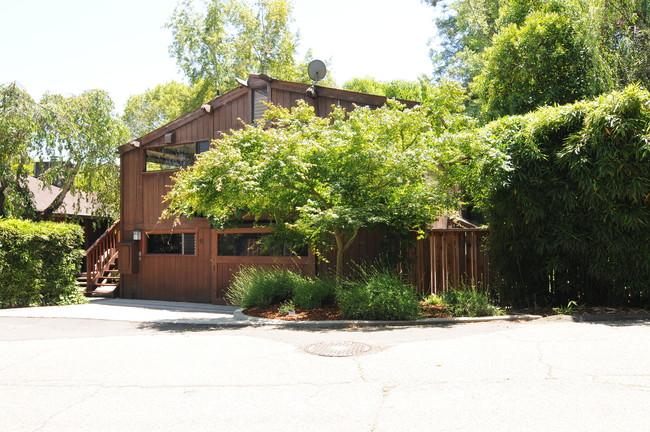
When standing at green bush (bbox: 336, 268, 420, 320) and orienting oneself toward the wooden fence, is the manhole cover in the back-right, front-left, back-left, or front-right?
back-right

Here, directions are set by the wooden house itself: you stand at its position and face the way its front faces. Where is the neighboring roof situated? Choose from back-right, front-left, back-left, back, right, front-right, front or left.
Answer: back-right

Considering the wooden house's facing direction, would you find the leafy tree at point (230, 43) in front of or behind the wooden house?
behind

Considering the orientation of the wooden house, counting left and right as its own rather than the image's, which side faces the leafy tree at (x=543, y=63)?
left

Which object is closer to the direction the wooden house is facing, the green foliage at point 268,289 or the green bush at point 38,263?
the green foliage

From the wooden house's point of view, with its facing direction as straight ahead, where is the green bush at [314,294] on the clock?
The green bush is roughly at 11 o'clock from the wooden house.

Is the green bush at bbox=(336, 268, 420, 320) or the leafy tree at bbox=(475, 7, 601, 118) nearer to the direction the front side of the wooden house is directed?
the green bush

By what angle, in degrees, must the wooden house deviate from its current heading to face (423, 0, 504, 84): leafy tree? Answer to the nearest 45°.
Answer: approximately 135° to its left

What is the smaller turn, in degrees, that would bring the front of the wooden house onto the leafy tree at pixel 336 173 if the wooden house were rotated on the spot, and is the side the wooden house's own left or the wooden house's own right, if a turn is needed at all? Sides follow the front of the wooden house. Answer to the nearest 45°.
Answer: approximately 45° to the wooden house's own left

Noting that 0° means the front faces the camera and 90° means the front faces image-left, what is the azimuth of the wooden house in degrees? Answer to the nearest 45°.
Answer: approximately 0°

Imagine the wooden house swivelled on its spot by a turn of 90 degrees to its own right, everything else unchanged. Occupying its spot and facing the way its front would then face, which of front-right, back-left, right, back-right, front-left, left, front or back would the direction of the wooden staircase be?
front-right

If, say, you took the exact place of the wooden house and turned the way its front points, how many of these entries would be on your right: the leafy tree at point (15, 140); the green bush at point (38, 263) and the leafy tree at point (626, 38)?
2

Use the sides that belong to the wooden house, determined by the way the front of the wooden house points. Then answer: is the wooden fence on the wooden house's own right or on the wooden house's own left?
on the wooden house's own left

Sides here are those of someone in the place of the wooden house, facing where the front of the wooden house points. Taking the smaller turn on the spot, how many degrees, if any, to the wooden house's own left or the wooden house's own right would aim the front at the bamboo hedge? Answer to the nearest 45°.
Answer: approximately 45° to the wooden house's own left

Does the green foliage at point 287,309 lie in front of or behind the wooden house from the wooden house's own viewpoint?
in front

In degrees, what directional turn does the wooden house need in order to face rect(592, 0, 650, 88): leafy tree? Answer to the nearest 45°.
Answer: approximately 90° to its left
